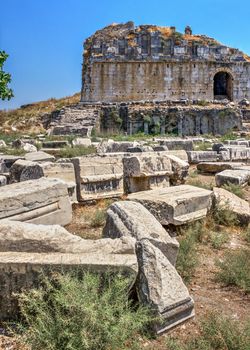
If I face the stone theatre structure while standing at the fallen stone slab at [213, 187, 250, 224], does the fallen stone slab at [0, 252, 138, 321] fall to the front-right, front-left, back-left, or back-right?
back-left

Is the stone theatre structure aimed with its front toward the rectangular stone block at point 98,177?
yes

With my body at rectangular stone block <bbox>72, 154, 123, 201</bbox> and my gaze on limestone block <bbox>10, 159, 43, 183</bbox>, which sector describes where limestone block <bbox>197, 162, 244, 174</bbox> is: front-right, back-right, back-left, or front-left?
back-right

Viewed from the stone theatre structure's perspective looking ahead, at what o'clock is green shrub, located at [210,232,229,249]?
The green shrub is roughly at 12 o'clock from the stone theatre structure.

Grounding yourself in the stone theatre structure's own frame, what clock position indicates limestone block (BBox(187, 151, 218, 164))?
The limestone block is roughly at 12 o'clock from the stone theatre structure.

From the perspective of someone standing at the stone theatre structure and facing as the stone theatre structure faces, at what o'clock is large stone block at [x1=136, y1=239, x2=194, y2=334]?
The large stone block is roughly at 12 o'clock from the stone theatre structure.

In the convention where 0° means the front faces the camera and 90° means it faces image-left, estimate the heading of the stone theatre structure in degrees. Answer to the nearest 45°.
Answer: approximately 0°

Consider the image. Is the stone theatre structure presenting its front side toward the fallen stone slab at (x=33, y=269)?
yes

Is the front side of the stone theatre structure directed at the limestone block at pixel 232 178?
yes

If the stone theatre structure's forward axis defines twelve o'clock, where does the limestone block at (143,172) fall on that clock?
The limestone block is roughly at 12 o'clock from the stone theatre structure.

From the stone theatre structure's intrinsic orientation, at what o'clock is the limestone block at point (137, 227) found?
The limestone block is roughly at 12 o'clock from the stone theatre structure.

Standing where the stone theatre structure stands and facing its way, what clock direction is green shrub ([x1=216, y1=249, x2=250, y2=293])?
The green shrub is roughly at 12 o'clock from the stone theatre structure.

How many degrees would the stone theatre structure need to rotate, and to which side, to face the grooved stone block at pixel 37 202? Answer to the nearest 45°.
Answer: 0° — it already faces it
